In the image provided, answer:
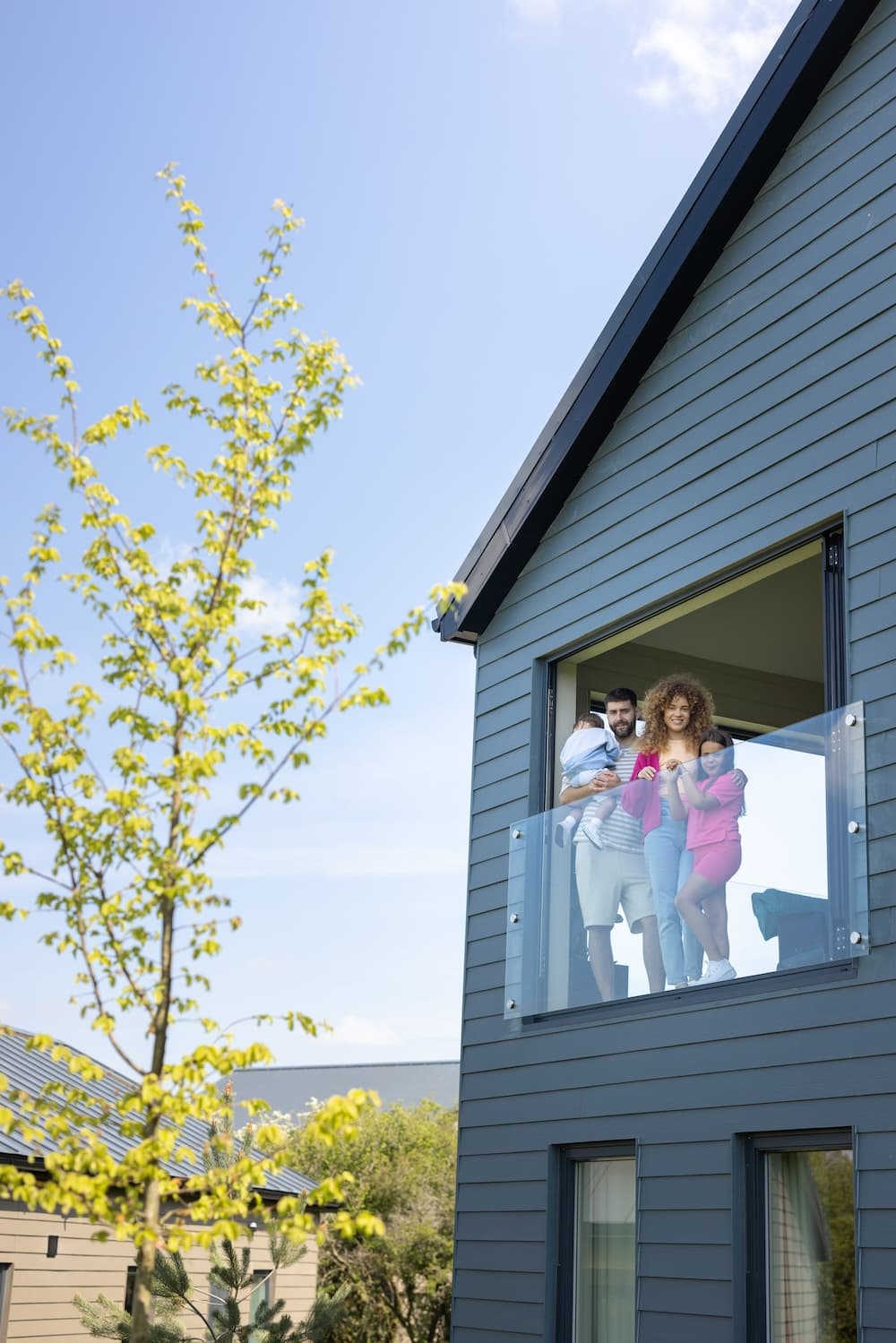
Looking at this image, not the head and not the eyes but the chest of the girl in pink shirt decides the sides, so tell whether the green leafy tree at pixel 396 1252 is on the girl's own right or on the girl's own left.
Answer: on the girl's own right
